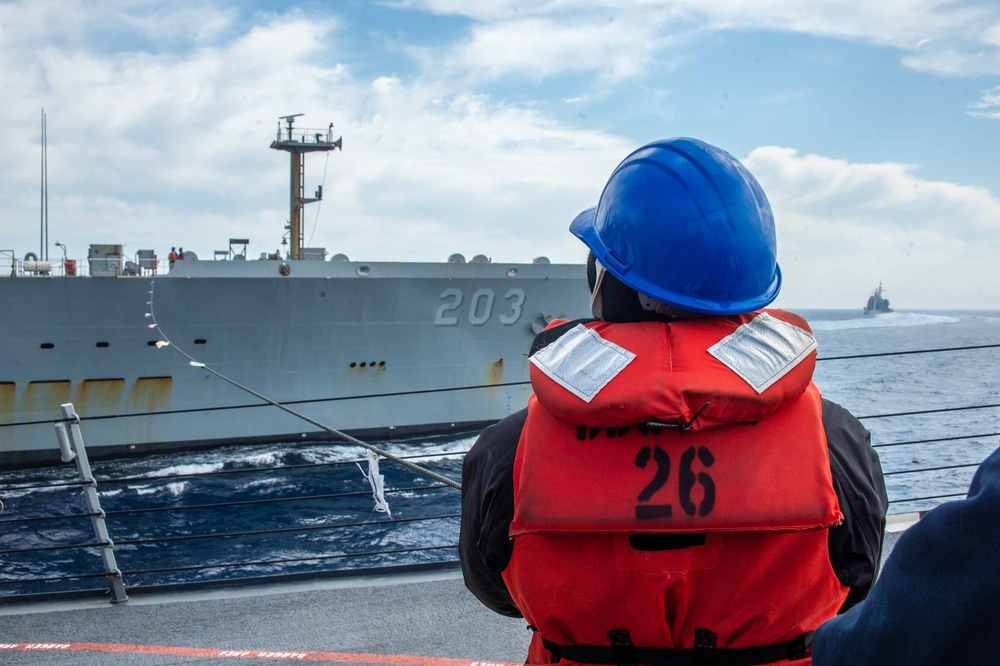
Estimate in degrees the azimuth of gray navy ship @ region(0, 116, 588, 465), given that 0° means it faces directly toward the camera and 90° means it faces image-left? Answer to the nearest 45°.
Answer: approximately 270°

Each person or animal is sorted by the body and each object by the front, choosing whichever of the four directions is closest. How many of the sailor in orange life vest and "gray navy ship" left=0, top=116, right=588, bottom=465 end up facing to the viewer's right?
1

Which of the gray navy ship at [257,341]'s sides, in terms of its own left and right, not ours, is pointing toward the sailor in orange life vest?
right

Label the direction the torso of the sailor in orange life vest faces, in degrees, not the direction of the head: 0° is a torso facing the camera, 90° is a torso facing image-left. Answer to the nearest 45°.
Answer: approximately 180°

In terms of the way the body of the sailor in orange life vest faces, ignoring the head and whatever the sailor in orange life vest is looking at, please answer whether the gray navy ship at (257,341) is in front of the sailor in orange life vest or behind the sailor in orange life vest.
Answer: in front
